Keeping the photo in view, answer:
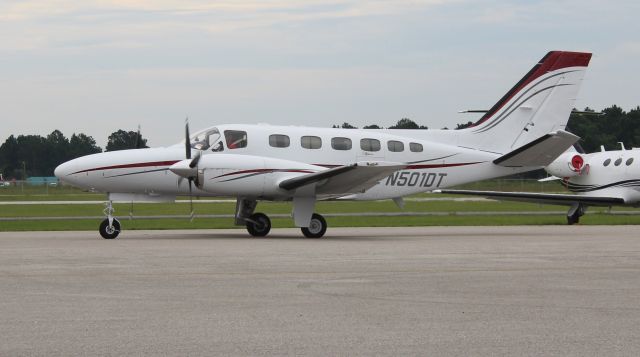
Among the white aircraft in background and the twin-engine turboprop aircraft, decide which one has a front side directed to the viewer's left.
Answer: the twin-engine turboprop aircraft

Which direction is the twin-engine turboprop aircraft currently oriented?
to the viewer's left

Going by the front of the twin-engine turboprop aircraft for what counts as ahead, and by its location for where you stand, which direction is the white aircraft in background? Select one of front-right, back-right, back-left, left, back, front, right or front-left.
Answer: back-right

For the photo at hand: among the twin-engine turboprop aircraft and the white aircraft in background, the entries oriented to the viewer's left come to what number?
1

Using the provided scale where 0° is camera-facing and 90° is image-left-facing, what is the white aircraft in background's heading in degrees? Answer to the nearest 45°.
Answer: approximately 315°
